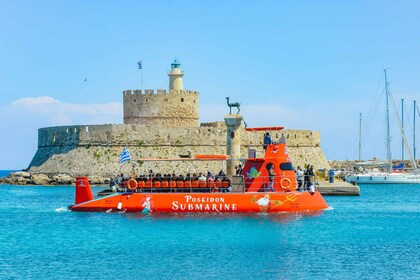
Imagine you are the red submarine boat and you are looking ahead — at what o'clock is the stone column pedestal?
The stone column pedestal is roughly at 9 o'clock from the red submarine boat.

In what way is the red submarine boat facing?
to the viewer's right
